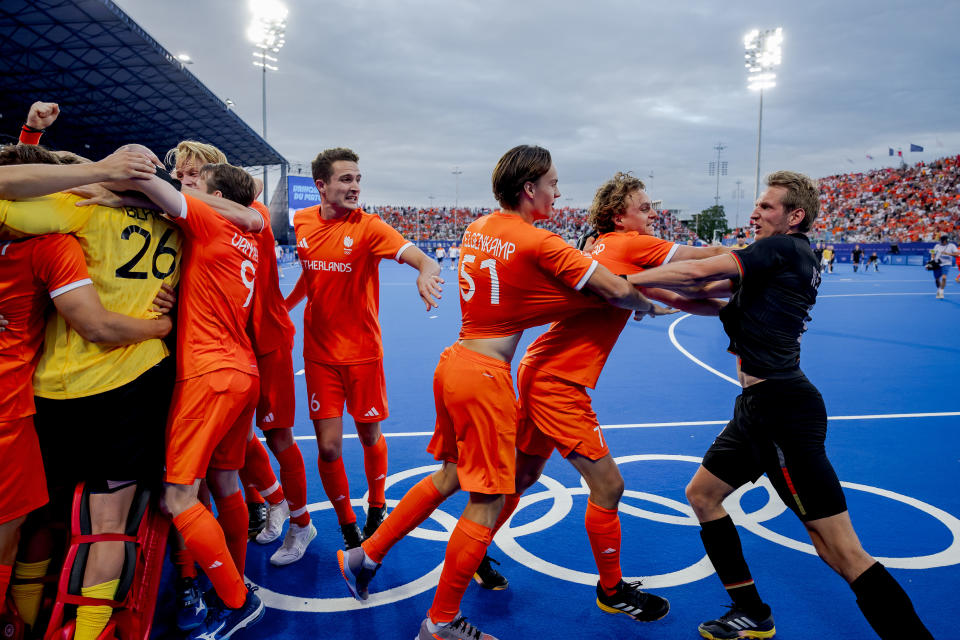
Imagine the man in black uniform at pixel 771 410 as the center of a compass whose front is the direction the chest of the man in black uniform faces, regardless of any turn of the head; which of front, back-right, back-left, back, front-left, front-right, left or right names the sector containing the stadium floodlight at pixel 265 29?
front-right

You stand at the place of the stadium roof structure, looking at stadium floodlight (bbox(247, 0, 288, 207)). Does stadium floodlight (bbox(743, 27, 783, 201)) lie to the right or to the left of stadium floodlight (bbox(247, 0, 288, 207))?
right

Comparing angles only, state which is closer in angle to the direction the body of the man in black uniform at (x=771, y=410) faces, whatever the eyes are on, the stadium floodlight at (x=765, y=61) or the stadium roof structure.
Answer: the stadium roof structure

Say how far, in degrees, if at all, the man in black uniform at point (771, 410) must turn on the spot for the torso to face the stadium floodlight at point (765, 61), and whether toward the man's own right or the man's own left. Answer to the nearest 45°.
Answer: approximately 90° to the man's own right

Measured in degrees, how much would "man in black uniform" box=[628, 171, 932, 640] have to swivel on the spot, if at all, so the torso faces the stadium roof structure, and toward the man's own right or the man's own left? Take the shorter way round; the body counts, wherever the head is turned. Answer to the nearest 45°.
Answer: approximately 45° to the man's own right

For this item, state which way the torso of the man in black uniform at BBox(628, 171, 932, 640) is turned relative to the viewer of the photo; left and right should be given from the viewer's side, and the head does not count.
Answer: facing to the left of the viewer

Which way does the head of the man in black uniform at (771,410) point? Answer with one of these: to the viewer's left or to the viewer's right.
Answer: to the viewer's left
